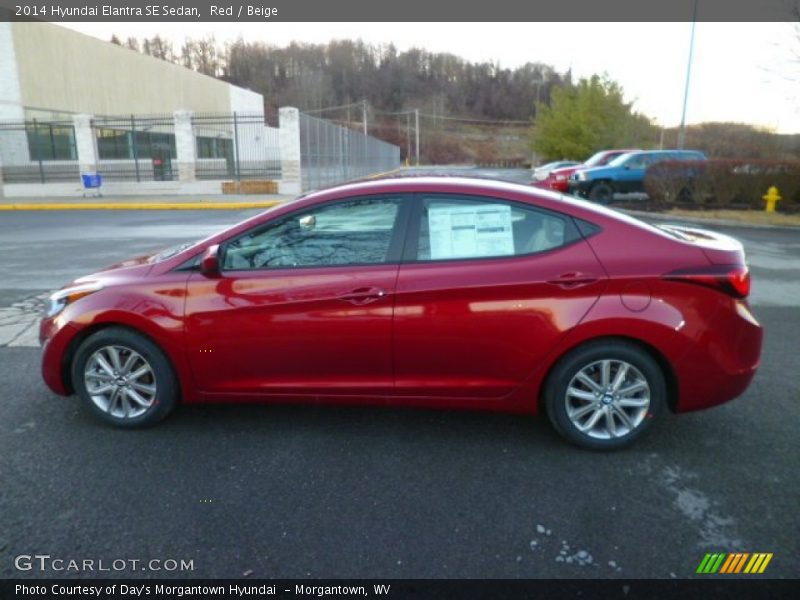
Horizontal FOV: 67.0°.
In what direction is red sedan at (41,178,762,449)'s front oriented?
to the viewer's left

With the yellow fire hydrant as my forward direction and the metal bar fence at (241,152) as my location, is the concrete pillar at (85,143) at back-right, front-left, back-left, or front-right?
back-right

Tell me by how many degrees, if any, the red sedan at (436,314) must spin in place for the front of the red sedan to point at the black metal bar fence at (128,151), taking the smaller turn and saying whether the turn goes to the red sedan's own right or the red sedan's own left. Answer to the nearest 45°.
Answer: approximately 45° to the red sedan's own right

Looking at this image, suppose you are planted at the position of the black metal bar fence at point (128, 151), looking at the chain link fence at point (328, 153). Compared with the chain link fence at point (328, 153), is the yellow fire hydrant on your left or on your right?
right

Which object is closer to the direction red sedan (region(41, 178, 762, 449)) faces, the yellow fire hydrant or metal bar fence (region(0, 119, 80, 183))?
the metal bar fence

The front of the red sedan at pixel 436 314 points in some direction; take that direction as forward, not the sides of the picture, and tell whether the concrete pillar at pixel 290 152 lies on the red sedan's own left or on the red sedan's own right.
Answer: on the red sedan's own right

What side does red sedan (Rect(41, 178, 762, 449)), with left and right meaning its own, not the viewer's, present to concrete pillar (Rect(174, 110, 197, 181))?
right

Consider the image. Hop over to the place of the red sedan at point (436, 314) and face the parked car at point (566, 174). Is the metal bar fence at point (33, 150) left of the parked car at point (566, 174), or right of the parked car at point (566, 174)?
left

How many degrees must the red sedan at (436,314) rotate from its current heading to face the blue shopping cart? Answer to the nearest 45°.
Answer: approximately 45° to its right

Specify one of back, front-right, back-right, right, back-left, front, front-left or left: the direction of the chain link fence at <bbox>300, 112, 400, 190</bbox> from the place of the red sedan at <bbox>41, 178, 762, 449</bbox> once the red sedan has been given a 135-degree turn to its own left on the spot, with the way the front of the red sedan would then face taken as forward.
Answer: back-left

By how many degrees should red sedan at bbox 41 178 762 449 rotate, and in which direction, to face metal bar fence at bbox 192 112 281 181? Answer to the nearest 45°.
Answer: approximately 90° to its right

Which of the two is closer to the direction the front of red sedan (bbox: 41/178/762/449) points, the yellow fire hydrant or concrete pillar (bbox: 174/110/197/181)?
the concrete pillar

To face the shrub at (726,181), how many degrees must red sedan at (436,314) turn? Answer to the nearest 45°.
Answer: approximately 135° to its right
